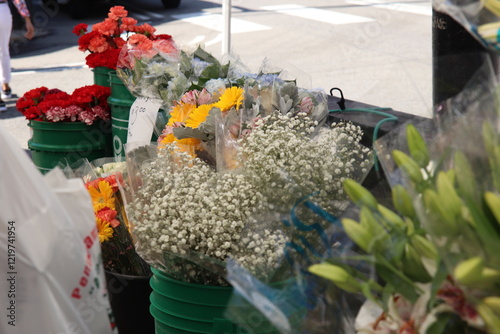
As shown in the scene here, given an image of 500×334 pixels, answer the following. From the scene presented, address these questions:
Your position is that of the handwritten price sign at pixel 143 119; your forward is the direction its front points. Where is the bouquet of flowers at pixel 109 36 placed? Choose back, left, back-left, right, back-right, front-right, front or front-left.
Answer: back

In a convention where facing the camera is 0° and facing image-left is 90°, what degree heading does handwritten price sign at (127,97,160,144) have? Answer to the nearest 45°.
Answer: approximately 0°

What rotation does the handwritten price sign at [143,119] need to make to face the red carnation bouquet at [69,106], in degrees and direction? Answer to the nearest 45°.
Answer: approximately 135° to its right

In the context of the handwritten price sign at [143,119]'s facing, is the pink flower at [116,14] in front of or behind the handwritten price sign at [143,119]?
behind

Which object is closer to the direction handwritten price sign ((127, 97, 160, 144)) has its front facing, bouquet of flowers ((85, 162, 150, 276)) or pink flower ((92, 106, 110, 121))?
the bouquet of flowers

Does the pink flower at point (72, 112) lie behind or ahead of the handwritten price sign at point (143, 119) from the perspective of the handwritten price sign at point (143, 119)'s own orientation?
behind

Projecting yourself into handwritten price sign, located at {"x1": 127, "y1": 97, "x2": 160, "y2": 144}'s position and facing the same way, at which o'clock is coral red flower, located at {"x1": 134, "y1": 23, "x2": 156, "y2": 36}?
The coral red flower is roughly at 6 o'clock from the handwritten price sign.

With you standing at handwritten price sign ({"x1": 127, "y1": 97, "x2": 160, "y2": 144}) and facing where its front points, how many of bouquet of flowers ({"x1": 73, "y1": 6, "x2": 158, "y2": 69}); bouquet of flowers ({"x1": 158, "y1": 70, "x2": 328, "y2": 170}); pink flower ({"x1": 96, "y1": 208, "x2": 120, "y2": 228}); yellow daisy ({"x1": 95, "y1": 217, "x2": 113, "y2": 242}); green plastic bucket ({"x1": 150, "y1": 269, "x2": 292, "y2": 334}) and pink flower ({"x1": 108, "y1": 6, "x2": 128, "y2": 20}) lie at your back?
2

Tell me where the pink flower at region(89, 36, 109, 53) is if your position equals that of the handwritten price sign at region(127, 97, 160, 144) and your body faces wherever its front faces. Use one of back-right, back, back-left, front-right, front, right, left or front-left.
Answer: back

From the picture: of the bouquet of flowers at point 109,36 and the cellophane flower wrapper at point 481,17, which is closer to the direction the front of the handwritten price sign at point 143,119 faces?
the cellophane flower wrapper

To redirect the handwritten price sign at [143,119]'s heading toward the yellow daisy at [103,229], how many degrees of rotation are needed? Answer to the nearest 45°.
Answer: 0° — it already faces it

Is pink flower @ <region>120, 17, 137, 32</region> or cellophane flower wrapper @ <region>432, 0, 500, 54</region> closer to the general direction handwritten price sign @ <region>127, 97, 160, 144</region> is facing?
the cellophane flower wrapper
